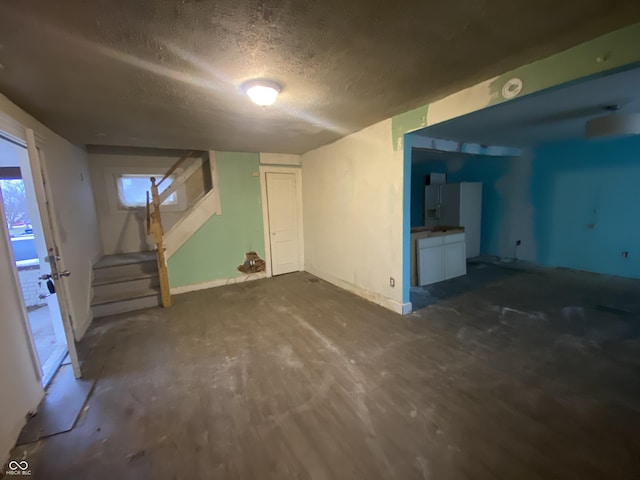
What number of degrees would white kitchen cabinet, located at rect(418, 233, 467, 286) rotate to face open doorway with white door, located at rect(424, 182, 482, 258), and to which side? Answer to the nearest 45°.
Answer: approximately 135° to its left

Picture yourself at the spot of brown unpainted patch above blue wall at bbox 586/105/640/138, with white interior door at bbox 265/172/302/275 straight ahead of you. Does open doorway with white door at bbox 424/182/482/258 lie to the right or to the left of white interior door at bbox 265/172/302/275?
right

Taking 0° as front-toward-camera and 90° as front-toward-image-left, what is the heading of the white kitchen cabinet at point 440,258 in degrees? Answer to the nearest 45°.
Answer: approximately 315°

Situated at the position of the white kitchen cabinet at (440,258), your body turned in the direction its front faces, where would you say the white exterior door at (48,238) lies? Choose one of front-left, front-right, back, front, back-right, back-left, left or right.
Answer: right

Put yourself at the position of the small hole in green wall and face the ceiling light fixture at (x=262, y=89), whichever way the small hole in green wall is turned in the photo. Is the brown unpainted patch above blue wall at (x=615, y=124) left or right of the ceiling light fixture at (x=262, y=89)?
left

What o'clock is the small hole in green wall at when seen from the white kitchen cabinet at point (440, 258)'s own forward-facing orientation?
The small hole in green wall is roughly at 4 o'clock from the white kitchen cabinet.

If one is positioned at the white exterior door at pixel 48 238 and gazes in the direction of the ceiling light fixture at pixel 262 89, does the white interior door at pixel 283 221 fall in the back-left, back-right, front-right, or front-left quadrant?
front-left

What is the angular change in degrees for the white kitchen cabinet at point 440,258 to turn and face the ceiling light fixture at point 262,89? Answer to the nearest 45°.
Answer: approximately 45° to its right

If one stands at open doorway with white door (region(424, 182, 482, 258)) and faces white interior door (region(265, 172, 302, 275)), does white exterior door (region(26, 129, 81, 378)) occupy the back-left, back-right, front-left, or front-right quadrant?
front-left

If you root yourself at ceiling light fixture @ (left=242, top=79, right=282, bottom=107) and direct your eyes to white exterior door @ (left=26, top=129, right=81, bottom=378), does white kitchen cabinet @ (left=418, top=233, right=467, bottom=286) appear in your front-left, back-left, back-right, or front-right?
back-right

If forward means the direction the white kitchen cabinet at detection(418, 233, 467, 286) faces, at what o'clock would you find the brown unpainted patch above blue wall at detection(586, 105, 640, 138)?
The brown unpainted patch above blue wall is roughly at 11 o'clock from the white kitchen cabinet.

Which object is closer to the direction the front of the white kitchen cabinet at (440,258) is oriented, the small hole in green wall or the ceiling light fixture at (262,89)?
the ceiling light fixture

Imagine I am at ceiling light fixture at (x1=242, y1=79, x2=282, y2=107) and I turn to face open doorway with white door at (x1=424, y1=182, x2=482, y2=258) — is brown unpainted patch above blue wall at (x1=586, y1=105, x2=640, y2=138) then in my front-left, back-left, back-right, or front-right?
front-right
